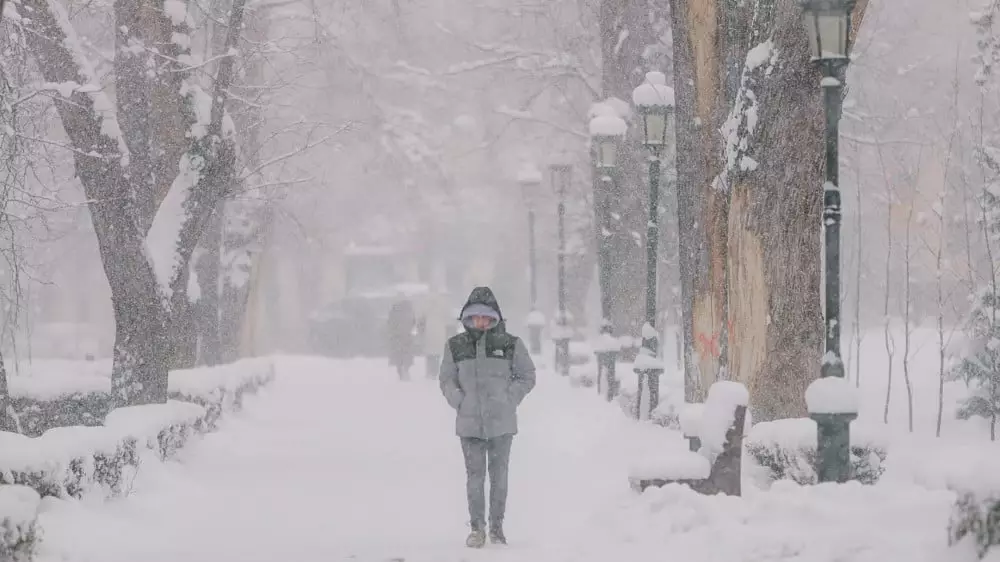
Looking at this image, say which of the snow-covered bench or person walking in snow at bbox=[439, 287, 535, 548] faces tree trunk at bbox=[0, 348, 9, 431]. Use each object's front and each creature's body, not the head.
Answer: the snow-covered bench

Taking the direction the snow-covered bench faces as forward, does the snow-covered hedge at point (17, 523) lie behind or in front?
in front

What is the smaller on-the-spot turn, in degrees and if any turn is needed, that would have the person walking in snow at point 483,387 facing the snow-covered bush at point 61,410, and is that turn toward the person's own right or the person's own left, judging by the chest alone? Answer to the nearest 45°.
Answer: approximately 135° to the person's own right

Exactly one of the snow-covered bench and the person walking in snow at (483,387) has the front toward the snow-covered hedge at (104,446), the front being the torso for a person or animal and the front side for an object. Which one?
the snow-covered bench

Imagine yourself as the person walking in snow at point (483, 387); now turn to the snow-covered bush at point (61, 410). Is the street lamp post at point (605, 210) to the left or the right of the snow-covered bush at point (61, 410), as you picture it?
right

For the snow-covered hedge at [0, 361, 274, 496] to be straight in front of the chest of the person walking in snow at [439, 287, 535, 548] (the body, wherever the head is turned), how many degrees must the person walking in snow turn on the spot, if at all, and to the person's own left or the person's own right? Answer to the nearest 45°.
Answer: approximately 135° to the person's own right

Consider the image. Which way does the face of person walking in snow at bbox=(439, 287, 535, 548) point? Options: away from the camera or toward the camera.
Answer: toward the camera

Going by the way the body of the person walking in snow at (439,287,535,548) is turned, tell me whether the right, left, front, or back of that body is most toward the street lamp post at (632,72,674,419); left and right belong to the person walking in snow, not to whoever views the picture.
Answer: back

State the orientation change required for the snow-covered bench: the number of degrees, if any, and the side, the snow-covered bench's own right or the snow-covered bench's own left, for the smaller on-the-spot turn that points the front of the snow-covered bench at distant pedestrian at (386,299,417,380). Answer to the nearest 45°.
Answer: approximately 90° to the snow-covered bench's own right

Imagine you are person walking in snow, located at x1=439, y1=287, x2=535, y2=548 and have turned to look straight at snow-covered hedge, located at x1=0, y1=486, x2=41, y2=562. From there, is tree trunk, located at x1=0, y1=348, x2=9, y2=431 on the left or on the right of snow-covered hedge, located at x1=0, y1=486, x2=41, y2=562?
right

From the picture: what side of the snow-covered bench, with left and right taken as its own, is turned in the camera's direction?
left

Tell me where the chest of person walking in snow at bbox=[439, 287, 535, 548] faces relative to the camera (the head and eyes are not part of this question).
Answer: toward the camera

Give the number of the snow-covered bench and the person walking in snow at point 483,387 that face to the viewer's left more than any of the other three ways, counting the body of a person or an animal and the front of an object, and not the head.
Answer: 1

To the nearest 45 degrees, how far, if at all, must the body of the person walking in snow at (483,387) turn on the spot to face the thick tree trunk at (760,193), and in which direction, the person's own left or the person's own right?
approximately 135° to the person's own left

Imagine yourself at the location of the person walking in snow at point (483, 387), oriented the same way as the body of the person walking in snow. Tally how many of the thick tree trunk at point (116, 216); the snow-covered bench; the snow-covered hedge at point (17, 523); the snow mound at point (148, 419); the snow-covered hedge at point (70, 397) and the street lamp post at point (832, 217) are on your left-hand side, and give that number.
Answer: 2

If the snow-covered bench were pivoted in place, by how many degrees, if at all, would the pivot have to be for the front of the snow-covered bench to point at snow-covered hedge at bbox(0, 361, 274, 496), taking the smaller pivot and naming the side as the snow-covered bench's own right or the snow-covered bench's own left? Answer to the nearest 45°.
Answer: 0° — it already faces it

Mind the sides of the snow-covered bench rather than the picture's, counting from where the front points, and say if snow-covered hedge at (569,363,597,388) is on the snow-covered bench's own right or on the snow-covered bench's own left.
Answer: on the snow-covered bench's own right

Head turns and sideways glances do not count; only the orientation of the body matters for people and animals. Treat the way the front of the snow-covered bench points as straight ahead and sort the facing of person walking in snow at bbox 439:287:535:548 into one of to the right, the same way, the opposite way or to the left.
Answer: to the left

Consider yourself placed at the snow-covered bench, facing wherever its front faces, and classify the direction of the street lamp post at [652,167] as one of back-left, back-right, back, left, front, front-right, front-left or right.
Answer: right
